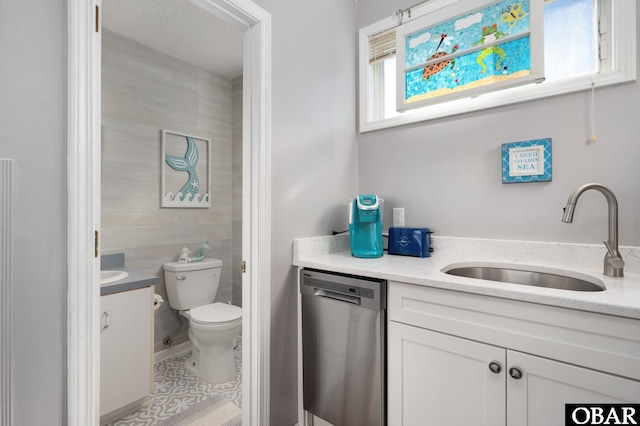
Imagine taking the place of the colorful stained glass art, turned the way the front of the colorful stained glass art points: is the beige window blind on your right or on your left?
on your right

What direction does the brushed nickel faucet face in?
to the viewer's left

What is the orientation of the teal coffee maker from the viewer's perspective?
toward the camera

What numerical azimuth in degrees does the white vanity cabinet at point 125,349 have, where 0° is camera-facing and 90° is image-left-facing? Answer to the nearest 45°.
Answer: approximately 315°

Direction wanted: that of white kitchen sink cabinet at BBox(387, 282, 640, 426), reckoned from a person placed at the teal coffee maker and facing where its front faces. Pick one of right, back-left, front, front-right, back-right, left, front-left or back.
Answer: front-left

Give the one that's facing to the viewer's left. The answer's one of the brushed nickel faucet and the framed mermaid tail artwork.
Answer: the brushed nickel faucet

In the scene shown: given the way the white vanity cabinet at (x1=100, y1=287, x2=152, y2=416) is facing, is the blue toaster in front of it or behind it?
in front

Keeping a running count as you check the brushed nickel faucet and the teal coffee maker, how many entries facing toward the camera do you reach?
1

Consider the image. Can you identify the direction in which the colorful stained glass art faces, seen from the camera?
facing the viewer and to the left of the viewer

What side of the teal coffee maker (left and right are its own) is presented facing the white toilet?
right

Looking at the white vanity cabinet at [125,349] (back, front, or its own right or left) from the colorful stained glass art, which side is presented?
front

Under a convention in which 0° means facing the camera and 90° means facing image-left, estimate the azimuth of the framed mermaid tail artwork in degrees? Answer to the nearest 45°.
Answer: approximately 315°

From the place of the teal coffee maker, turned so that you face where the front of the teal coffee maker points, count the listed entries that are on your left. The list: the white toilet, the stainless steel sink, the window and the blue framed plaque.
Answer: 3
